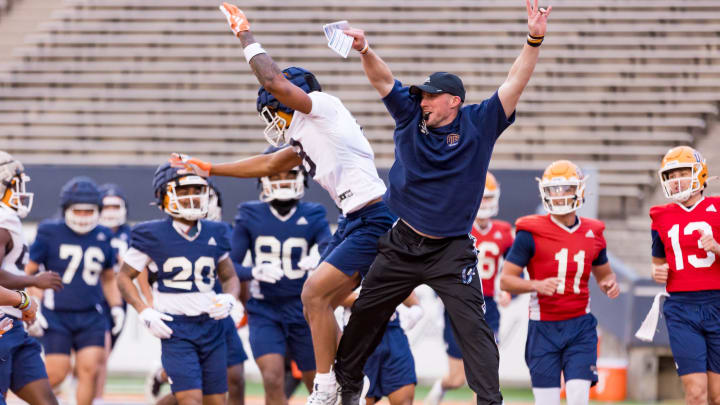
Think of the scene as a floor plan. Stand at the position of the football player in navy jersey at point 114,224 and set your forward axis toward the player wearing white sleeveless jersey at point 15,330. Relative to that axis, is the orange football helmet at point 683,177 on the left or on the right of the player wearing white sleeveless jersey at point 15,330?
left

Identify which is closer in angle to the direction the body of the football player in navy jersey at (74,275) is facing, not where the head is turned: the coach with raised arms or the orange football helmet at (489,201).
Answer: the coach with raised arms

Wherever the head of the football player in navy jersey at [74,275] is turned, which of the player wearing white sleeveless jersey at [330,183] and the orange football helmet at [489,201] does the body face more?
the player wearing white sleeveless jersey

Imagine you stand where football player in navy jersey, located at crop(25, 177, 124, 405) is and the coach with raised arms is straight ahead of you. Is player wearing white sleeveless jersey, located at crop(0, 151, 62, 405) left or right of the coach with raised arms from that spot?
right

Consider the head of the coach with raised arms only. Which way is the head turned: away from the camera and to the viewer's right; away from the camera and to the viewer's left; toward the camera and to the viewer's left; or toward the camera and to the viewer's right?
toward the camera and to the viewer's left

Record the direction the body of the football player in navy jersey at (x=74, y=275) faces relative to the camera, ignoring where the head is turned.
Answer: toward the camera

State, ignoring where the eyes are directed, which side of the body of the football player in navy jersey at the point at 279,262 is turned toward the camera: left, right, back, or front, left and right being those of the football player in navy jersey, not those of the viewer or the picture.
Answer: front

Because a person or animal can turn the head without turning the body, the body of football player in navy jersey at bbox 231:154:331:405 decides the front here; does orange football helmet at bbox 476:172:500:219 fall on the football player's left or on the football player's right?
on the football player's left

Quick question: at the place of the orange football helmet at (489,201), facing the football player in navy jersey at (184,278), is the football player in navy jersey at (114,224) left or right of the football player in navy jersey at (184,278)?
right

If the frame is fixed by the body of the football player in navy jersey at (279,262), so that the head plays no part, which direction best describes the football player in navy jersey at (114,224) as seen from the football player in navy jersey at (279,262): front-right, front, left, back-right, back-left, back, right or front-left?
back-right

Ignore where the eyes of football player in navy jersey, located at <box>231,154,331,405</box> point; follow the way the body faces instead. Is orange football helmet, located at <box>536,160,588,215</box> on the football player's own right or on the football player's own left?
on the football player's own left
